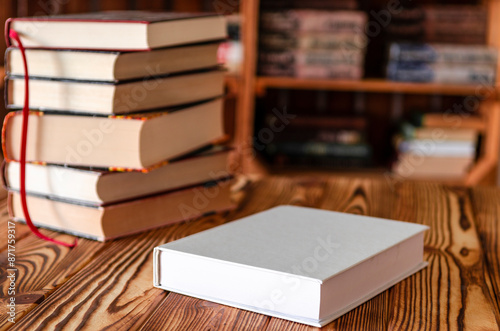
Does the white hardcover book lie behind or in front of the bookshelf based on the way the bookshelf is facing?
in front

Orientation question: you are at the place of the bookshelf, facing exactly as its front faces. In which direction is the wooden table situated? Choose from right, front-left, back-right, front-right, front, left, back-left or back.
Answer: front

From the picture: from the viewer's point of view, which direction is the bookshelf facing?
toward the camera

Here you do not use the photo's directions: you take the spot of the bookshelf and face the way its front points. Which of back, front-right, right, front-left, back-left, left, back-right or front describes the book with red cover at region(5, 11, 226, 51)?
front
